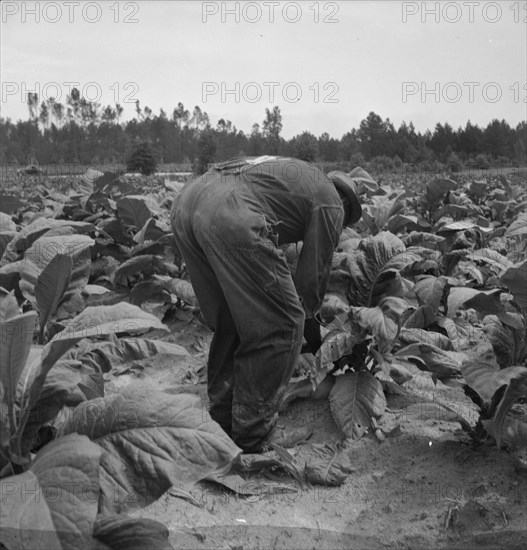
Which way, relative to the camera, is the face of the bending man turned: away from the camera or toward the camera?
away from the camera

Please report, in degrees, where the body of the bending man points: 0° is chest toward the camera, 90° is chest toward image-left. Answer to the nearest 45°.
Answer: approximately 225°

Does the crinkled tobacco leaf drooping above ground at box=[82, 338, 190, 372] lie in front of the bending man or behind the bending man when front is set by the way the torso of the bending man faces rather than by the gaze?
behind
